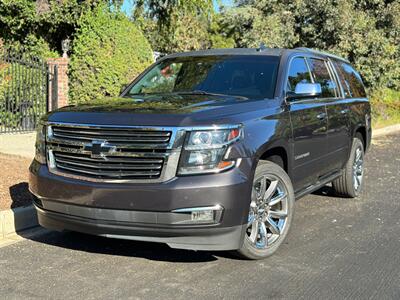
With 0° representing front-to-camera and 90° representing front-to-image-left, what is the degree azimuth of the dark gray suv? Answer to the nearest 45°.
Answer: approximately 45°

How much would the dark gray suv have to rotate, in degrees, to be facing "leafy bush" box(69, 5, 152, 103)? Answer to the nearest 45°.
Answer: approximately 135° to its right

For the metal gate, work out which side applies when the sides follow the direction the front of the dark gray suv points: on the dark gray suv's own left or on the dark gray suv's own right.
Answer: on the dark gray suv's own right

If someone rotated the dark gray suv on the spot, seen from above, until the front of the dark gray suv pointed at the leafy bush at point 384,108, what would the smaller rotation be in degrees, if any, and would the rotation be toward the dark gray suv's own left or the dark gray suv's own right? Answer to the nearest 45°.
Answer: approximately 180°

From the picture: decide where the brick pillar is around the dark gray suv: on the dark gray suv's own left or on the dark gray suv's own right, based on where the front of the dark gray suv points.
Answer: on the dark gray suv's own right
